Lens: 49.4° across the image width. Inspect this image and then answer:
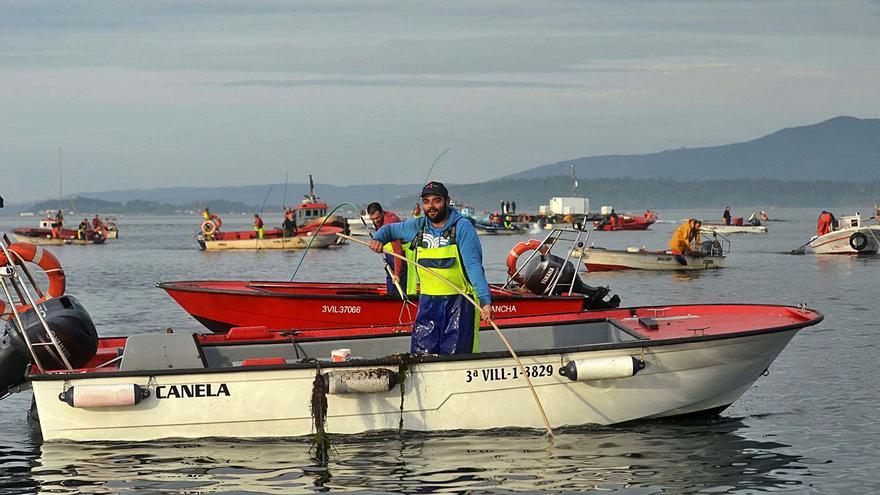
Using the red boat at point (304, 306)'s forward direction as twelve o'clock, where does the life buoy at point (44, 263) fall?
The life buoy is roughly at 10 o'clock from the red boat.

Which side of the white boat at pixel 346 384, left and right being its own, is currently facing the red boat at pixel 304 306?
left

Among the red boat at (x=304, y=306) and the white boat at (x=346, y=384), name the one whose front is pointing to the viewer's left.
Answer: the red boat

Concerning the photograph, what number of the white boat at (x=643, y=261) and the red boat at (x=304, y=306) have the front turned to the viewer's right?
0

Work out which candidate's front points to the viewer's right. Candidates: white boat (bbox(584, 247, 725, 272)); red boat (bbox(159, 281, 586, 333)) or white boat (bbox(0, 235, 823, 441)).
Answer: white boat (bbox(0, 235, 823, 441))

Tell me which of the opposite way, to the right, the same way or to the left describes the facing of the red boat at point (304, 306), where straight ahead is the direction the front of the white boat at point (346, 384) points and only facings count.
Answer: the opposite way

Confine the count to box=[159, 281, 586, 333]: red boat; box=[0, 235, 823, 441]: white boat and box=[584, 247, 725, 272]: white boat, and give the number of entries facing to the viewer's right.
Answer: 1

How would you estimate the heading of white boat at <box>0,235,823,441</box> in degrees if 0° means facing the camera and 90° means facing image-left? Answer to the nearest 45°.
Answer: approximately 270°

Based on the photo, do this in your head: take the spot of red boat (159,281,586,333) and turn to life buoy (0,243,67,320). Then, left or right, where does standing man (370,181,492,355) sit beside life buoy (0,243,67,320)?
left

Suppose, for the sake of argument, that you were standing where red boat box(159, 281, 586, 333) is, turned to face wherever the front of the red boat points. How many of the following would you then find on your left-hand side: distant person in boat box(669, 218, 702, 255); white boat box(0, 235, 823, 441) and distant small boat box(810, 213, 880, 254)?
1

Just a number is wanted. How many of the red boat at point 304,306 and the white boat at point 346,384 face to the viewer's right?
1

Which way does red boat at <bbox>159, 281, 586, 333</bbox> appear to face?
to the viewer's left

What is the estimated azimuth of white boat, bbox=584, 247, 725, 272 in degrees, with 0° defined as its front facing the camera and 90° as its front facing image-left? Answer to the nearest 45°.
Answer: approximately 90°
